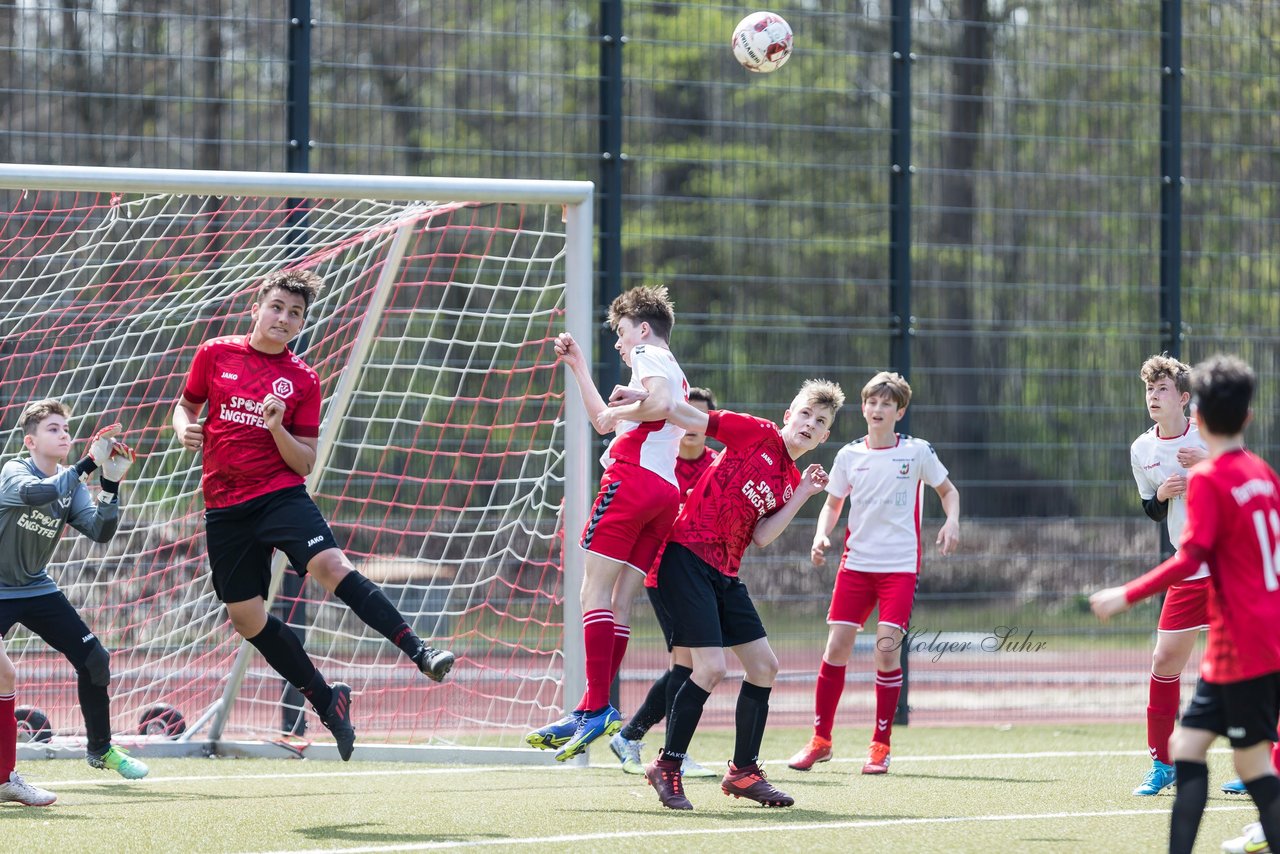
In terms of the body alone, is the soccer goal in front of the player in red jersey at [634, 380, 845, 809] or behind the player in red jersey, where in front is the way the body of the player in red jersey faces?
behind

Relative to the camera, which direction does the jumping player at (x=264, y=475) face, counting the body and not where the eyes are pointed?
toward the camera

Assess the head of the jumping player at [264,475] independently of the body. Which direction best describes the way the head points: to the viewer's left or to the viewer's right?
to the viewer's right

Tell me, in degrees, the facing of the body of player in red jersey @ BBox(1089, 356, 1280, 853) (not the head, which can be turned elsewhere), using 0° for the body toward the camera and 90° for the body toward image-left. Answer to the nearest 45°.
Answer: approximately 135°

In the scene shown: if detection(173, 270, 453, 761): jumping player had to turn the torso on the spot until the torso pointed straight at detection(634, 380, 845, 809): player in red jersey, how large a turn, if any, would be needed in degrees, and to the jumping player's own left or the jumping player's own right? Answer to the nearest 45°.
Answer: approximately 90° to the jumping player's own left

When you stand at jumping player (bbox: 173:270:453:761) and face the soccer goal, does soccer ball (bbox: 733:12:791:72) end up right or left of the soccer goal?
right

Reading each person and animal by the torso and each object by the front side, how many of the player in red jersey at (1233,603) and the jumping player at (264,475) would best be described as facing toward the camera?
1

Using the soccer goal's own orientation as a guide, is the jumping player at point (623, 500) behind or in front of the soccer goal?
in front

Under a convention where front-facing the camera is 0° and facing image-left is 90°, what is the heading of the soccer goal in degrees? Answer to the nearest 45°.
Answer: approximately 315°

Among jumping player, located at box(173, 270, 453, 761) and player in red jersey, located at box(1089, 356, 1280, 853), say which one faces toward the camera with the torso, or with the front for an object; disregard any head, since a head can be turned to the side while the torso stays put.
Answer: the jumping player
